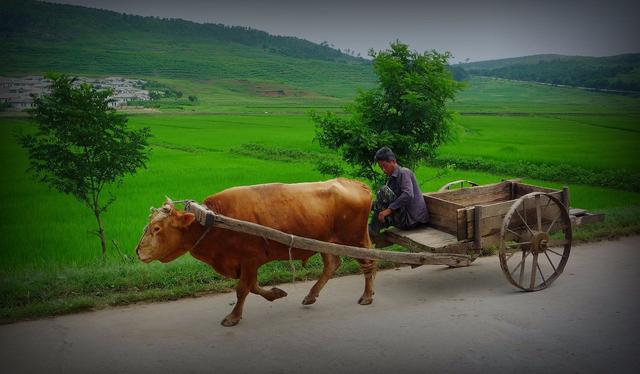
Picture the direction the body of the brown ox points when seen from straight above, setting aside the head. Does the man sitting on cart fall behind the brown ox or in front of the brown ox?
behind

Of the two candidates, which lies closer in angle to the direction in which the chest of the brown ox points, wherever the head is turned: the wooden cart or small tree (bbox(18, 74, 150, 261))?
the small tree

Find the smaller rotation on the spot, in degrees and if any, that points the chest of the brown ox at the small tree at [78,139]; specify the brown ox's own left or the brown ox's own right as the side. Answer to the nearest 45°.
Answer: approximately 45° to the brown ox's own right

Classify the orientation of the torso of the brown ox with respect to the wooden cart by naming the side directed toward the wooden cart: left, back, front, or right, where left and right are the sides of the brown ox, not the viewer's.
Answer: back

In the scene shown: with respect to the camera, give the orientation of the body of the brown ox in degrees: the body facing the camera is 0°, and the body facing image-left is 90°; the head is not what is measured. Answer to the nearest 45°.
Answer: approximately 90°

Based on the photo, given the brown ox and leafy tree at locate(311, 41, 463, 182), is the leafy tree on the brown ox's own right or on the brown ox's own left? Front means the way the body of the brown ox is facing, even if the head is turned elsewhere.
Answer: on the brown ox's own right
